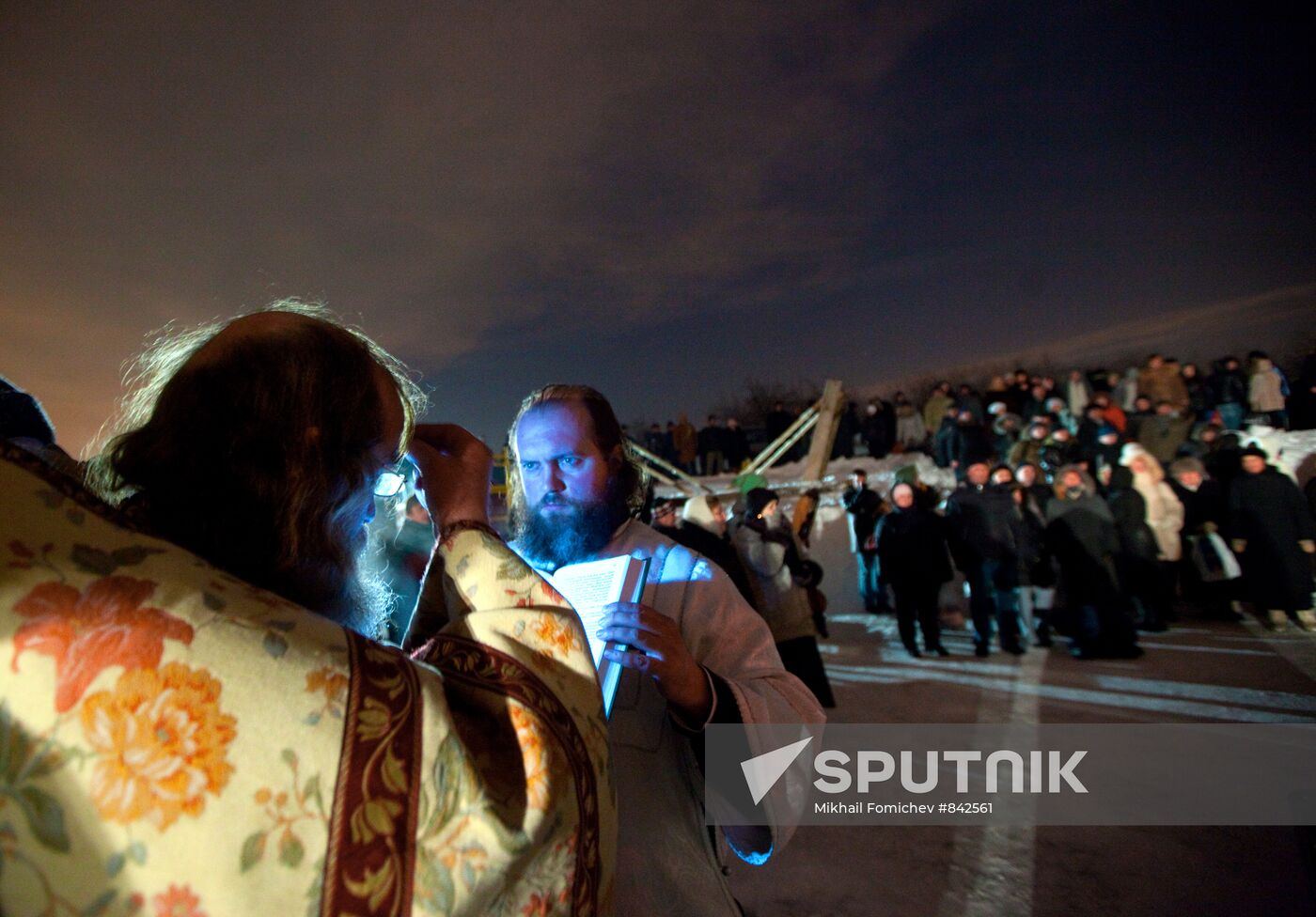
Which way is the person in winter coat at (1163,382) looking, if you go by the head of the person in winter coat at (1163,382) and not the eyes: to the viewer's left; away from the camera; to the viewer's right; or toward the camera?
toward the camera

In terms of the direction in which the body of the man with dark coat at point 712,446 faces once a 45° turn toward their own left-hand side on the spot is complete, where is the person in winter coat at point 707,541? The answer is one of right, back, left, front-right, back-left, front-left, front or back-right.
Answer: front-right

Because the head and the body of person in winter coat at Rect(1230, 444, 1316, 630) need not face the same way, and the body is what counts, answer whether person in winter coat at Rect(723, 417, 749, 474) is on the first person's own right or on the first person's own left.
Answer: on the first person's own right

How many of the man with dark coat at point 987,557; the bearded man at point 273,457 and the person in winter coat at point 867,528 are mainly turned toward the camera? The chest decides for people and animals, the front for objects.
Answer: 2

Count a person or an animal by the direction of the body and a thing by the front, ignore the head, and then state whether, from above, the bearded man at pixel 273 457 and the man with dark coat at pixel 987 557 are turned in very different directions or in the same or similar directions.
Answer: very different directions

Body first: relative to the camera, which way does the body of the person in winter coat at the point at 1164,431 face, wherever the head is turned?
toward the camera

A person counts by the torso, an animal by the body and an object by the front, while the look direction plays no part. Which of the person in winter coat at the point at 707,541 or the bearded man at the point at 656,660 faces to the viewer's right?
the person in winter coat

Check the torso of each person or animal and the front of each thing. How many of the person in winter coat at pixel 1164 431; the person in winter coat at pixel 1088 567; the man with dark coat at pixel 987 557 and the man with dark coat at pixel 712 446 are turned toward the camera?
4

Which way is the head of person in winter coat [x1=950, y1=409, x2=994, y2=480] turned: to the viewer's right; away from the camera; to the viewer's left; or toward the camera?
toward the camera

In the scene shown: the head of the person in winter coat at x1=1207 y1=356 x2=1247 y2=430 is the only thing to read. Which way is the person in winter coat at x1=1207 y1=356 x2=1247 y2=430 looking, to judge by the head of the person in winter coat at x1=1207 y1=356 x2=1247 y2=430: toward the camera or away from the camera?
toward the camera

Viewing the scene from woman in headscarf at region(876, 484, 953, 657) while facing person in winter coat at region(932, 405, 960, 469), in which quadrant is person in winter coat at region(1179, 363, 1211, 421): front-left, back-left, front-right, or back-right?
front-right

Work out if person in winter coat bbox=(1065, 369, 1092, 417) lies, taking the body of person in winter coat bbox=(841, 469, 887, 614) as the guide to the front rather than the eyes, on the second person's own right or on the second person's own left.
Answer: on the second person's own left

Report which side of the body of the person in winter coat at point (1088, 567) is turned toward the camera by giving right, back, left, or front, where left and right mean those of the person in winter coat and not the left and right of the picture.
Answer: front

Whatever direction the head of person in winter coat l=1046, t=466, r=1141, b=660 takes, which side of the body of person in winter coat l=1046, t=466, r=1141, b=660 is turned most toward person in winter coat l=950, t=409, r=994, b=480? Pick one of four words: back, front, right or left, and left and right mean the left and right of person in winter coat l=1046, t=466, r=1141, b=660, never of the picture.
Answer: back
